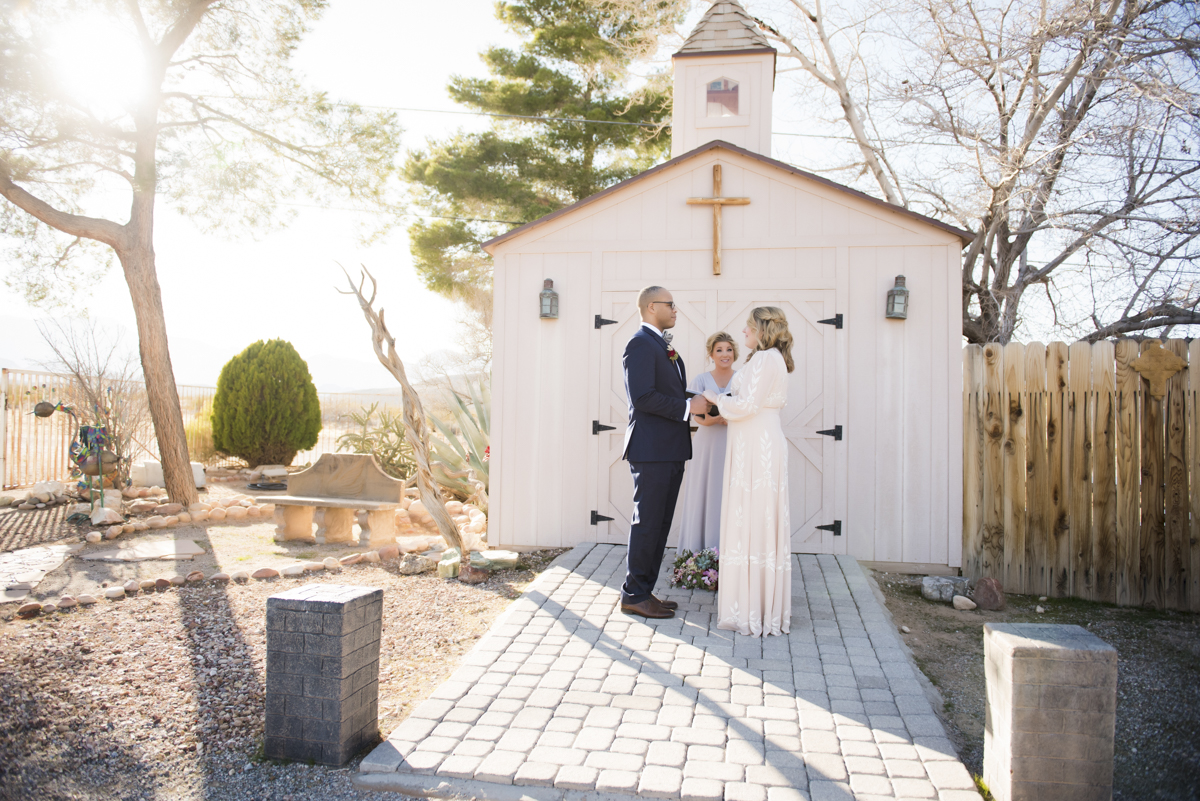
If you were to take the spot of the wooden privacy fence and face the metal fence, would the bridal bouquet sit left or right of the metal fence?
left

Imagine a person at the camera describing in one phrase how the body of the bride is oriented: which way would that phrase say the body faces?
to the viewer's left

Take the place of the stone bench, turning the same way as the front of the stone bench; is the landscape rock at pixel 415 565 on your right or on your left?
on your left

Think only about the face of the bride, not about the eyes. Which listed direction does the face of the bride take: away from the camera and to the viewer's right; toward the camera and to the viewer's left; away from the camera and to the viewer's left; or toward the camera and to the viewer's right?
away from the camera and to the viewer's left

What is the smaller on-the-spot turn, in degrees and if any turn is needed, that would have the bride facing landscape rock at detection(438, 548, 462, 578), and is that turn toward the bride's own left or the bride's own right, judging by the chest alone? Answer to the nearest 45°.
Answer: approximately 45° to the bride's own right

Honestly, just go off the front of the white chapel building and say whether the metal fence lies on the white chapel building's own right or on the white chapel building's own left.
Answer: on the white chapel building's own right

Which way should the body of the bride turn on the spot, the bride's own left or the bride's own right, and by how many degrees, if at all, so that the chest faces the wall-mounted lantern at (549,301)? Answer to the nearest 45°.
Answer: approximately 45° to the bride's own right

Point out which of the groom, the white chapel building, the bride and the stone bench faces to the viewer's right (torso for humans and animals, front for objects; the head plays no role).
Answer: the groom

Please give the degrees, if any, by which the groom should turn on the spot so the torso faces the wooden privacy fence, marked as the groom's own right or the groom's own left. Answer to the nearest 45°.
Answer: approximately 45° to the groom's own left

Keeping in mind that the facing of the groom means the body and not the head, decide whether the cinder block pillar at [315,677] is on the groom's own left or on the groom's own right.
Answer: on the groom's own right

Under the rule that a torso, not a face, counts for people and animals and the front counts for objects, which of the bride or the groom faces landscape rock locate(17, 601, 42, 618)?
the bride

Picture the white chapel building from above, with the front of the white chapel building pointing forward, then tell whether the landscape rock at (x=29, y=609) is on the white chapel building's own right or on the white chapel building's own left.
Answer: on the white chapel building's own right

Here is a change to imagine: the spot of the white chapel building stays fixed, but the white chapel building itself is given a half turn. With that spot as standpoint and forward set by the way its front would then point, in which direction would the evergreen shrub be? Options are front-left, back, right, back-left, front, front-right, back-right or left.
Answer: front-left

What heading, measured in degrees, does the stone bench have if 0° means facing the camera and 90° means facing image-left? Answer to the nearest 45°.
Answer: approximately 45°

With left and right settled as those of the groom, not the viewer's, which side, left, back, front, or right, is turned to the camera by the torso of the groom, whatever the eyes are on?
right
